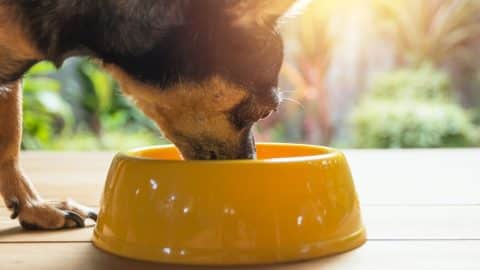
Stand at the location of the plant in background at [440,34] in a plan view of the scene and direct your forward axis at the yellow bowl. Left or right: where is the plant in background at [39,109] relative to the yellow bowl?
right

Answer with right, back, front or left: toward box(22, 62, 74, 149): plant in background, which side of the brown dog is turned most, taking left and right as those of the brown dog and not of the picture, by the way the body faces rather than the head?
left

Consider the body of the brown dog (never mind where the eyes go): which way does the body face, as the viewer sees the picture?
to the viewer's right

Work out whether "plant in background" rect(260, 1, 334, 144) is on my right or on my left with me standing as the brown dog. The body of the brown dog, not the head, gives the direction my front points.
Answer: on my left

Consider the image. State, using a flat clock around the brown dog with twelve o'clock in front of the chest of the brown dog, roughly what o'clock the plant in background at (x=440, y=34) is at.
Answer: The plant in background is roughly at 10 o'clock from the brown dog.
